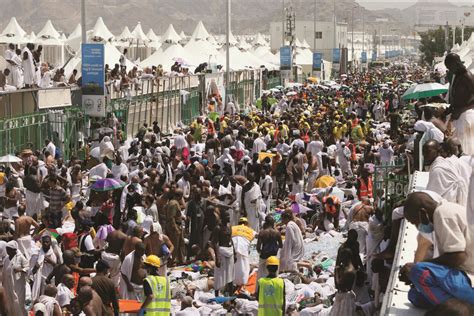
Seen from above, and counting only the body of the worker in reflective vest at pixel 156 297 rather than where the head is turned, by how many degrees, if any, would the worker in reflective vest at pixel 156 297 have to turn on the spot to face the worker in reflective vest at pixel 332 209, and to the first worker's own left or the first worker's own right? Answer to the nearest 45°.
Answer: approximately 45° to the first worker's own right

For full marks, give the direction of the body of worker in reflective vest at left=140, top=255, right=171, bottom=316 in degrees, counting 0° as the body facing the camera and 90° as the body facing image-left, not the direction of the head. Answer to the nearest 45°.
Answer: approximately 135°

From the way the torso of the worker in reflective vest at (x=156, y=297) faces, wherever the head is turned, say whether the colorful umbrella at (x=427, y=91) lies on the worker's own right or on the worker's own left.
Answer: on the worker's own right

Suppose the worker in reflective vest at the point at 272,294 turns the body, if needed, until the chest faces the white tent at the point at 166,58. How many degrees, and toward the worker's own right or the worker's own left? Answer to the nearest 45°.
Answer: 0° — they already face it

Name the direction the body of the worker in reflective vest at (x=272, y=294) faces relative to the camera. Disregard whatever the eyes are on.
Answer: away from the camera

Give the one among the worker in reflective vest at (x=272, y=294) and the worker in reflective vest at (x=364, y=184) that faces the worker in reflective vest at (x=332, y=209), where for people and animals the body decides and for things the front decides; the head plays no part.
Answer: the worker in reflective vest at (x=272, y=294)

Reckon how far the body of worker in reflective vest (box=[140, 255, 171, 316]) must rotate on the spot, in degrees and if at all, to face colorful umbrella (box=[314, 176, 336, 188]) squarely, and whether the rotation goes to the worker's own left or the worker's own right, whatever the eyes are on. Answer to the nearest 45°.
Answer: approximately 45° to the worker's own right

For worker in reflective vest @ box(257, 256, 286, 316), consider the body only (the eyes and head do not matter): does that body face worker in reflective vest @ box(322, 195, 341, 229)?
yes

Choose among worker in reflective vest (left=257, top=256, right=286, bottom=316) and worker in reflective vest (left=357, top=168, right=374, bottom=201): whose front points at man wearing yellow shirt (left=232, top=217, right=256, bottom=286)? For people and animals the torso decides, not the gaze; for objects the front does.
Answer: worker in reflective vest (left=257, top=256, right=286, bottom=316)
